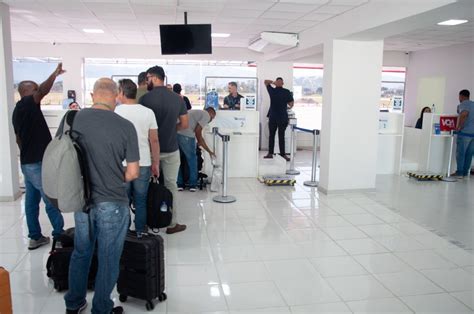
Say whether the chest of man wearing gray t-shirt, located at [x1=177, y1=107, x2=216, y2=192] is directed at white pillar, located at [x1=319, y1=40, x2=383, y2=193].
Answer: yes

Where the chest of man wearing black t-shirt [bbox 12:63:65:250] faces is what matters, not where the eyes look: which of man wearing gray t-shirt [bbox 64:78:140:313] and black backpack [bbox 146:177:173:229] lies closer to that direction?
the black backpack

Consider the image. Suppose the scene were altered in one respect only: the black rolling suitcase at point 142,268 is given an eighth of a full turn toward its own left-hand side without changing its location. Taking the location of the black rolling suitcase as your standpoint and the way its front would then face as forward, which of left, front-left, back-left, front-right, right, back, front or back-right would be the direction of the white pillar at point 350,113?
back-left

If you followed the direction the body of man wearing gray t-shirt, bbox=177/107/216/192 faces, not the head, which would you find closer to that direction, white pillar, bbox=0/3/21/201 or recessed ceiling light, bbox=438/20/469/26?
the recessed ceiling light

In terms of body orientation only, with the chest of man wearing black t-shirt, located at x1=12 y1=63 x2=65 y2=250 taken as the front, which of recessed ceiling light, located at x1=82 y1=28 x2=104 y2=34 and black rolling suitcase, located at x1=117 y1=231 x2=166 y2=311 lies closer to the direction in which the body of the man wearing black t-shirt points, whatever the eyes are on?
the recessed ceiling light

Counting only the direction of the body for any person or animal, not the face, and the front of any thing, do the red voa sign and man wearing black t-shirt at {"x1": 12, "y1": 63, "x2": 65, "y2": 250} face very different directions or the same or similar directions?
very different directions

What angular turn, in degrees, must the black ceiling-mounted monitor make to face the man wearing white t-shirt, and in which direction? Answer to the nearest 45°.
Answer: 0° — it already faces them

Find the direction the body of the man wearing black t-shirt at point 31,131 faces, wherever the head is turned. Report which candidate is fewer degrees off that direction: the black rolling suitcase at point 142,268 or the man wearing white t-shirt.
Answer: the man wearing white t-shirt

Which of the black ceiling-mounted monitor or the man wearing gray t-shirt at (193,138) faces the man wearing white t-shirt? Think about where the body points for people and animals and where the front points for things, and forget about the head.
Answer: the black ceiling-mounted monitor

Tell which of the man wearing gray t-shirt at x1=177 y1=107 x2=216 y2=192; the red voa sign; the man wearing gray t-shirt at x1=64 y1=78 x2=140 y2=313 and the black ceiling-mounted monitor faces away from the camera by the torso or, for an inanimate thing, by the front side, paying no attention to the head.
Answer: the man wearing gray t-shirt at x1=64 y1=78 x2=140 y2=313

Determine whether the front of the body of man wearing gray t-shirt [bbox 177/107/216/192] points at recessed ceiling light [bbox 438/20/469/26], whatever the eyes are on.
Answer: yes

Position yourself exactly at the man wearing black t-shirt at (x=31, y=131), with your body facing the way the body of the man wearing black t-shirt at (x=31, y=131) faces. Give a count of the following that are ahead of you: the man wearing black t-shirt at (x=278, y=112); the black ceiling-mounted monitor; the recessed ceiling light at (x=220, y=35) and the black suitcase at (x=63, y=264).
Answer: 3

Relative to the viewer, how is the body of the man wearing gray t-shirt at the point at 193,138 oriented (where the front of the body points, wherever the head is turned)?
to the viewer's right

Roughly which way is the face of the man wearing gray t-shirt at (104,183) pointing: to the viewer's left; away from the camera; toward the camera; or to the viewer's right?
away from the camera

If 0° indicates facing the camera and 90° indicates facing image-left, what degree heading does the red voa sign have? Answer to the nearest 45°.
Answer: approximately 0°
